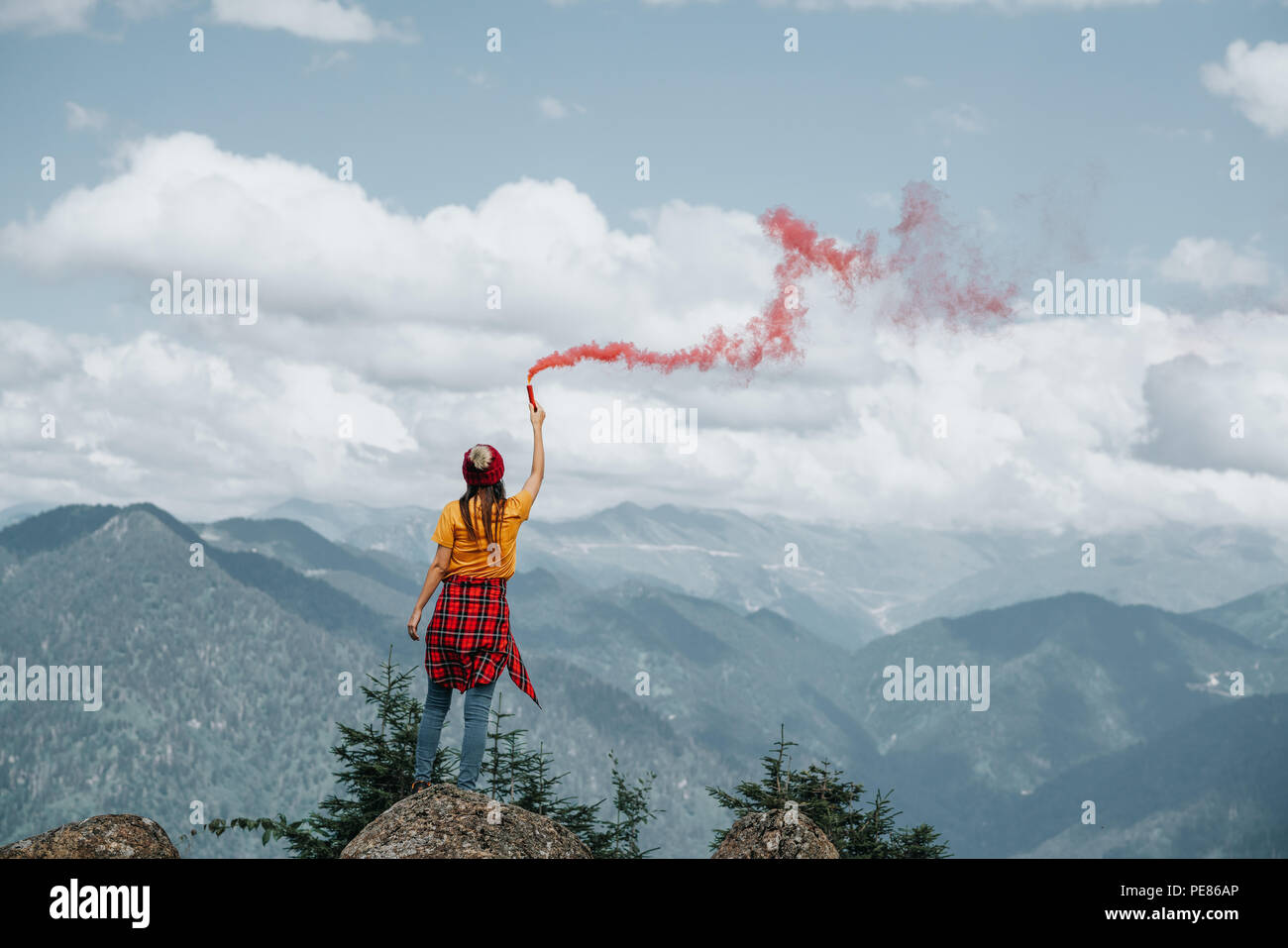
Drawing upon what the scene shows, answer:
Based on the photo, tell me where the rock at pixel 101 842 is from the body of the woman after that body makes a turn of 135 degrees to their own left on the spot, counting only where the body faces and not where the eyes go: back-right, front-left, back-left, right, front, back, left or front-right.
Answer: front-right

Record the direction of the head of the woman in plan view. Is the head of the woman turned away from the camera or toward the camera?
away from the camera

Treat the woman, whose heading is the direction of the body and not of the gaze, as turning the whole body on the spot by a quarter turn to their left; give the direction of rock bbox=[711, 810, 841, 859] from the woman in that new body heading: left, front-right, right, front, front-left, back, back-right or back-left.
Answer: back

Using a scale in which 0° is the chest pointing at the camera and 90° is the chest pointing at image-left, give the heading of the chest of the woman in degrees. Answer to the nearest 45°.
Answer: approximately 180°
